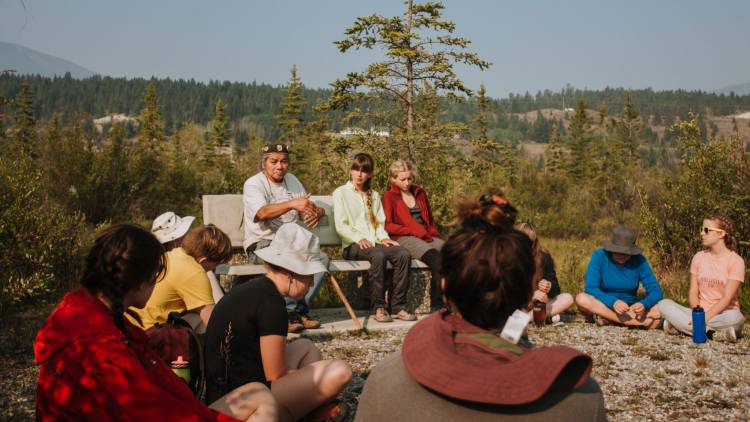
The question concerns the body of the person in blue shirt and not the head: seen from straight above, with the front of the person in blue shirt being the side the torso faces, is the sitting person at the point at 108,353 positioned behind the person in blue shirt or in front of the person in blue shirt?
in front

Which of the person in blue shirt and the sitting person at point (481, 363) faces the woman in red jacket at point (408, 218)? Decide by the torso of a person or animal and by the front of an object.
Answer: the sitting person

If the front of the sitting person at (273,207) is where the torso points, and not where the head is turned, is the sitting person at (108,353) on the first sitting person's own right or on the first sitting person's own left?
on the first sitting person's own right

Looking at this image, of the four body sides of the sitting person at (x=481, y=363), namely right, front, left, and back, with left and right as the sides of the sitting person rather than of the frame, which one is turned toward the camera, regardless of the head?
back

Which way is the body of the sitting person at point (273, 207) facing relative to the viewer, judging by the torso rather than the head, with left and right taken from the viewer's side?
facing the viewer and to the right of the viewer

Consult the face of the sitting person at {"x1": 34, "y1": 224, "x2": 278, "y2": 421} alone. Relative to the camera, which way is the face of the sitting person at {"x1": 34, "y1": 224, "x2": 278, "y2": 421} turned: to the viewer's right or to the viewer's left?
to the viewer's right

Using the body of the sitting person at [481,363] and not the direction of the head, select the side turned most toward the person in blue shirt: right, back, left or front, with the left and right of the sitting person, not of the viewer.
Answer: front

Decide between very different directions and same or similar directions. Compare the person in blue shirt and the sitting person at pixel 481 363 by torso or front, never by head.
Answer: very different directions

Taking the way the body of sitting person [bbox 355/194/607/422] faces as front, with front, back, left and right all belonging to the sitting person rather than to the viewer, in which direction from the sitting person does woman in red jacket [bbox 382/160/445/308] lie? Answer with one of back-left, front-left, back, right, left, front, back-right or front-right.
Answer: front

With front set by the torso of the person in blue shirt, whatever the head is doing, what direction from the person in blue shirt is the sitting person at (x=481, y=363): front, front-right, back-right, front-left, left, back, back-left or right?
front

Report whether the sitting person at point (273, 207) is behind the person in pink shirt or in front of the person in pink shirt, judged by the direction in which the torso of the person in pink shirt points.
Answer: in front

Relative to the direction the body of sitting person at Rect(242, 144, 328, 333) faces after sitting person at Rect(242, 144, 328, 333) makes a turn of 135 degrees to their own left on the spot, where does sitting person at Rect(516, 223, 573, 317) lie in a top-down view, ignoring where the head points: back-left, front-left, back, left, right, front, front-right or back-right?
right
